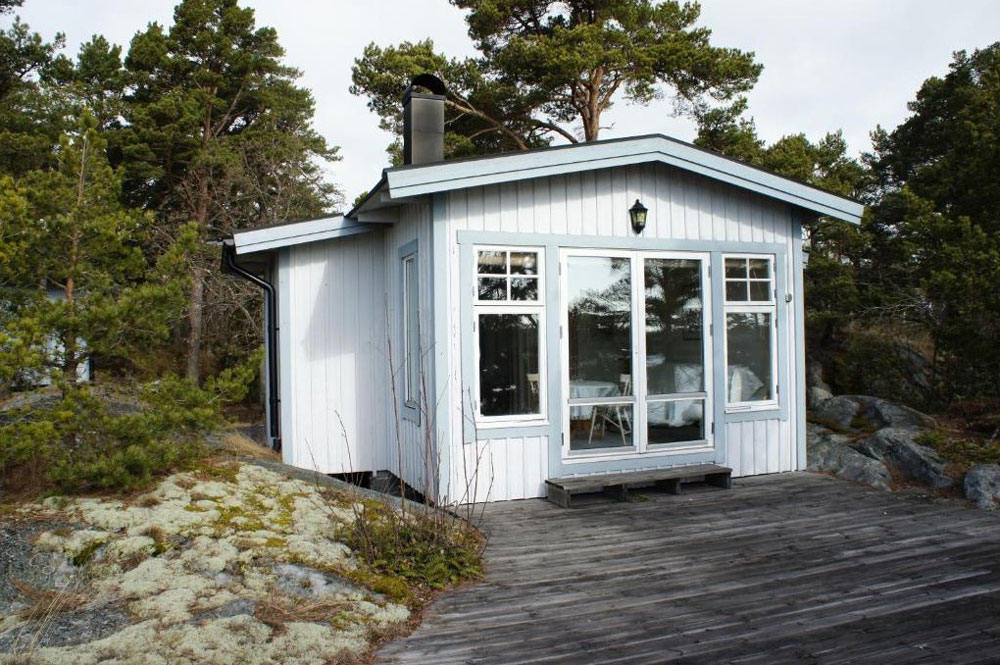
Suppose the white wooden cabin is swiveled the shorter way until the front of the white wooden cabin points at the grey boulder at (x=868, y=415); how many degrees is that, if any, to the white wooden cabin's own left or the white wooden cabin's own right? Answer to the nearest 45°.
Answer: approximately 90° to the white wooden cabin's own left

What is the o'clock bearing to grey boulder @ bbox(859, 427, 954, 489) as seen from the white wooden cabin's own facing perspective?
The grey boulder is roughly at 10 o'clock from the white wooden cabin.

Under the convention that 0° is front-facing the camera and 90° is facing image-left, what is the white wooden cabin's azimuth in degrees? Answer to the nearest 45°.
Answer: approximately 315°

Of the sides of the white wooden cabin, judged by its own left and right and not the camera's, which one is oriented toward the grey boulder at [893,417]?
left

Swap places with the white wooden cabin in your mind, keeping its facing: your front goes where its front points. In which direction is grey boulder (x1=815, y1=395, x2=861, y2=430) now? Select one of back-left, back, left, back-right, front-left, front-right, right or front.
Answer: left
